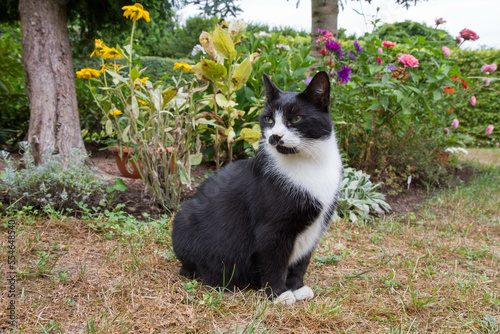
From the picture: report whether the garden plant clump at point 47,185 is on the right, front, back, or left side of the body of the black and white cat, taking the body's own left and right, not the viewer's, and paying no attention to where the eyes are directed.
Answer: back

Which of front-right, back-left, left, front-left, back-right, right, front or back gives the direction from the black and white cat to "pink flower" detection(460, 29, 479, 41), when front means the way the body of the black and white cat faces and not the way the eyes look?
left

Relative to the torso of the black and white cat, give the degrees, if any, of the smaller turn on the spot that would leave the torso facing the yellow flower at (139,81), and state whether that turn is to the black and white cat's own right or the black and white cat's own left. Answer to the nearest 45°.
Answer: approximately 180°

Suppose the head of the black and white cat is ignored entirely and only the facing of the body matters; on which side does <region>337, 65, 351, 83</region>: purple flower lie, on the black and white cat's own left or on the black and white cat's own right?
on the black and white cat's own left

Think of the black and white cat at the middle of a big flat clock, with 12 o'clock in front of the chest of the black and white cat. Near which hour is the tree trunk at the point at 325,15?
The tree trunk is roughly at 8 o'clock from the black and white cat.

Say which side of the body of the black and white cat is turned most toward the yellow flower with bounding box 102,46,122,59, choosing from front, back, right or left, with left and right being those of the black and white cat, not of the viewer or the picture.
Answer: back

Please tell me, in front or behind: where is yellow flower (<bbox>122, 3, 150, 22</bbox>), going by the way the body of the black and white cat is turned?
behind

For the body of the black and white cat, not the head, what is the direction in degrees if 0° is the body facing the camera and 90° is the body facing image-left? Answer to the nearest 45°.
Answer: approximately 315°
